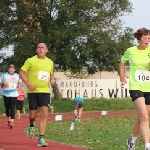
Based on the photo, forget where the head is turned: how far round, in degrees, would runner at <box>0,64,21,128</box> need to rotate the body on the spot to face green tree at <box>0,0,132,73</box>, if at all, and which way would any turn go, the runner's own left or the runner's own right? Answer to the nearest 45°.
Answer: approximately 180°

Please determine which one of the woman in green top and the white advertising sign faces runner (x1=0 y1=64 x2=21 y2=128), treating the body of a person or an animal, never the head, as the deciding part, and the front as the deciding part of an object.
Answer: the white advertising sign

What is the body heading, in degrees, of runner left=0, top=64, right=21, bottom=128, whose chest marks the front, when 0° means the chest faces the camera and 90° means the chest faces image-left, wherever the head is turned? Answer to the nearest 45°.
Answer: approximately 0°

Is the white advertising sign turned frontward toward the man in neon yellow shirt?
yes

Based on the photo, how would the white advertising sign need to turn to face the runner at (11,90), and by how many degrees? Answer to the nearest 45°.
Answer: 0° — it already faces them

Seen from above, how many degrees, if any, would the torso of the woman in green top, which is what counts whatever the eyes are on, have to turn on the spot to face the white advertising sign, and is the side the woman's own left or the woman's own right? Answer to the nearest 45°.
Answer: approximately 135° to the woman's own left

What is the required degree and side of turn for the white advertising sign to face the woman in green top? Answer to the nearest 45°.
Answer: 0° — it already faces them

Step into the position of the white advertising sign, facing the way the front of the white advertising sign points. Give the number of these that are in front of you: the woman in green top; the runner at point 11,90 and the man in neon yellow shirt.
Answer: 3

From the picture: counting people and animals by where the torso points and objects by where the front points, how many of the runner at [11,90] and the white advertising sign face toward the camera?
2
